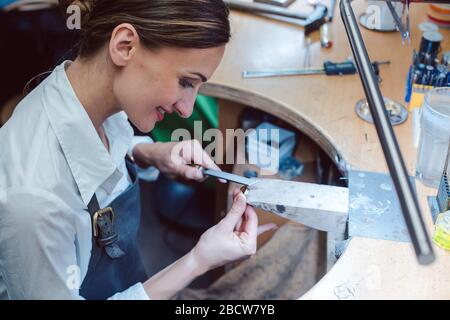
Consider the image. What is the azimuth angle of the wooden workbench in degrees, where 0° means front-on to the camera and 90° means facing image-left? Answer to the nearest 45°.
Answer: approximately 90°

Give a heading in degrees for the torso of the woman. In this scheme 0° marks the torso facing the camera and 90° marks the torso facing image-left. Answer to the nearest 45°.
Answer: approximately 270°

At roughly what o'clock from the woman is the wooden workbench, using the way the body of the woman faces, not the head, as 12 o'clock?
The wooden workbench is roughly at 11 o'clock from the woman.

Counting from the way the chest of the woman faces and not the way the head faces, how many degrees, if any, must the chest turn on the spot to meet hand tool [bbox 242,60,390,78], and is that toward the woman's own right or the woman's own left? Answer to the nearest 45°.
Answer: approximately 45° to the woman's own left

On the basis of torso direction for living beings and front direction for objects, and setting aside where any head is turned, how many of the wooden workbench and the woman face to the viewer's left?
1

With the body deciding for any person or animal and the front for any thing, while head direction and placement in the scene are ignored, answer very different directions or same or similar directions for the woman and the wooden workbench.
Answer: very different directions

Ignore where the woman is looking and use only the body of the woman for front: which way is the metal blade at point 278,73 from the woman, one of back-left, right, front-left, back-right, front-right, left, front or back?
front-left
